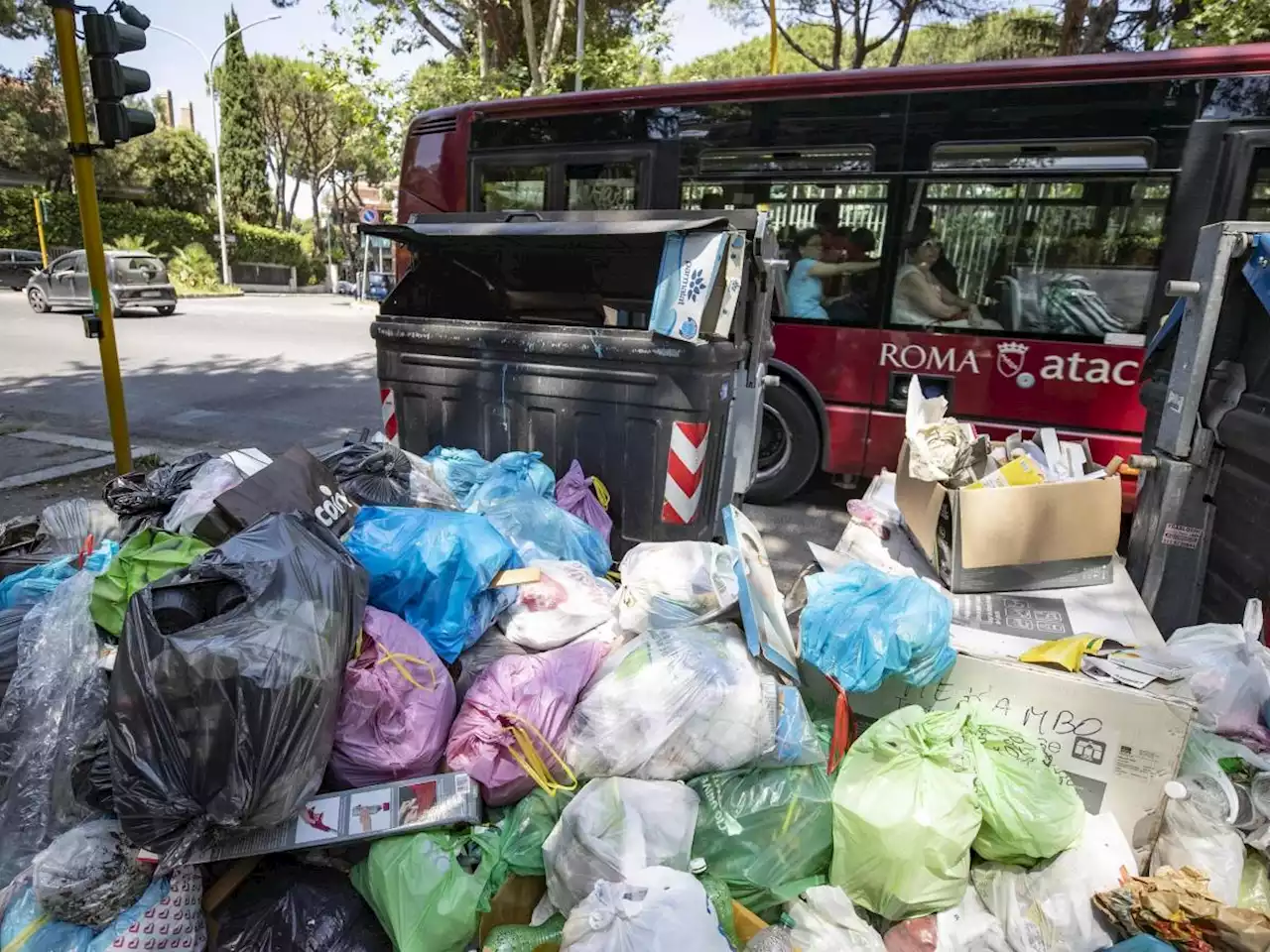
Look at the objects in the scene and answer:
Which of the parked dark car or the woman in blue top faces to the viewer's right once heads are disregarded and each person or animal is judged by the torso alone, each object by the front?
the woman in blue top

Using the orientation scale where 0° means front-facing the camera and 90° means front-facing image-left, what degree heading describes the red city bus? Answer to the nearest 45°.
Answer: approximately 270°

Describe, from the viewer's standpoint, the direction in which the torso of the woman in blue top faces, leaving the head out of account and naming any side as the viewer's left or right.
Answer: facing to the right of the viewer

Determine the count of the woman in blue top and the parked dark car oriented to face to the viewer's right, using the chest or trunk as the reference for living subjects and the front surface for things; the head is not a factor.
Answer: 1

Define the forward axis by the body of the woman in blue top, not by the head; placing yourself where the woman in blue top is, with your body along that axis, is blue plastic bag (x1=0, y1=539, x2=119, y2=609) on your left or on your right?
on your right

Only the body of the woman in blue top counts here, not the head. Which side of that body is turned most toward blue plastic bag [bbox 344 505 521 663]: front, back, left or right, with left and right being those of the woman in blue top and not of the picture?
right

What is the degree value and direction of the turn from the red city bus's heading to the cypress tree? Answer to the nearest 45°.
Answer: approximately 135° to its left

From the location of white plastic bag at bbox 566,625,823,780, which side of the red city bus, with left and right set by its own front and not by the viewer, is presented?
right

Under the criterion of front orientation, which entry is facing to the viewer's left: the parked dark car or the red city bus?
the parked dark car

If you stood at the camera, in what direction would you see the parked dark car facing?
facing to the left of the viewer

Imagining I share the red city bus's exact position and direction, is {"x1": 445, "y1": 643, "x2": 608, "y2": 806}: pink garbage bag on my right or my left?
on my right
